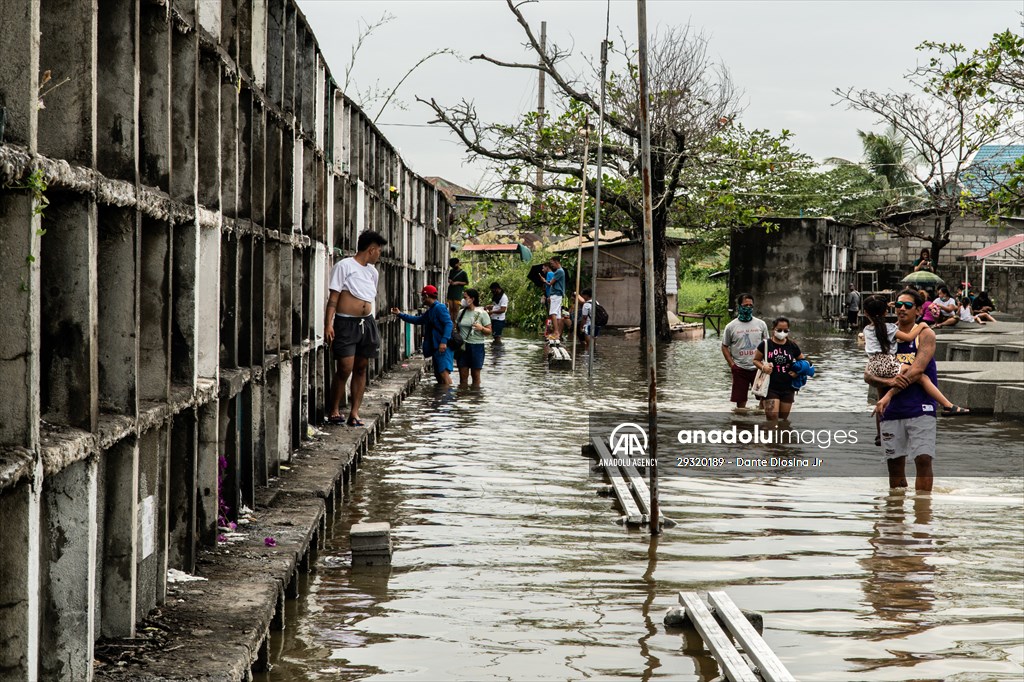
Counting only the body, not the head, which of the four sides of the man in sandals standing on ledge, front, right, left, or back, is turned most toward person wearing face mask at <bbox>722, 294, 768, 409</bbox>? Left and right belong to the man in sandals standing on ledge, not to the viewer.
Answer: left

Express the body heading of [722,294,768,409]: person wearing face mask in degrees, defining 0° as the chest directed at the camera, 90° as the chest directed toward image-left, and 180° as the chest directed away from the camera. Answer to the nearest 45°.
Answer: approximately 0°

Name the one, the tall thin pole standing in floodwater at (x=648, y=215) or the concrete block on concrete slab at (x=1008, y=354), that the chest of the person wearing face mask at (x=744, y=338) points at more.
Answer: the tall thin pole standing in floodwater

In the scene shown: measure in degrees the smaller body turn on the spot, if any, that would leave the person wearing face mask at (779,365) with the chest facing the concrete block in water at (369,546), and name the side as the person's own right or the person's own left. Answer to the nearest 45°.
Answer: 0° — they already face it

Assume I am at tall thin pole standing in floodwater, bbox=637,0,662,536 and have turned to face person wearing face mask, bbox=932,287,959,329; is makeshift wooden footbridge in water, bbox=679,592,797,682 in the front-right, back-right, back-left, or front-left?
back-right

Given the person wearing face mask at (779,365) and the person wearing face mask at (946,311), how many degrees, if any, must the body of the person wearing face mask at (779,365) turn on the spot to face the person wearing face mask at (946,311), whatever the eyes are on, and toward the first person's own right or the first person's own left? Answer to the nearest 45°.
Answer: approximately 180°

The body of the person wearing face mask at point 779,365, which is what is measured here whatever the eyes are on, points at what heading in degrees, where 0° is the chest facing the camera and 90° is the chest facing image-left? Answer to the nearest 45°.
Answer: approximately 0°

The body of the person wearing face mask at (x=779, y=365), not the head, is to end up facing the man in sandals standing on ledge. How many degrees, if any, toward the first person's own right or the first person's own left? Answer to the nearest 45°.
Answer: approximately 45° to the first person's own right

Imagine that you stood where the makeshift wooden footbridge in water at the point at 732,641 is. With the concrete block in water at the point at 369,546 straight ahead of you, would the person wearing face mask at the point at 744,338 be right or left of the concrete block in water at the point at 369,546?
right

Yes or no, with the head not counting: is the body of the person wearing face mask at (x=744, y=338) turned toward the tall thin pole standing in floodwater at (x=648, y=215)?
yes

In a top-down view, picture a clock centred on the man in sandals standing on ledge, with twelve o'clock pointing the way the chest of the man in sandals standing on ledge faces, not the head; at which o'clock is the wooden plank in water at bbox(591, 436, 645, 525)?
The wooden plank in water is roughly at 12 o'clock from the man in sandals standing on ledge.

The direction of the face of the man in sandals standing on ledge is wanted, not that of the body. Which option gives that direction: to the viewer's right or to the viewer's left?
to the viewer's right

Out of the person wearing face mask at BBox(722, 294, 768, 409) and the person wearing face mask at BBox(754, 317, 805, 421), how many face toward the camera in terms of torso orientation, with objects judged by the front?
2
